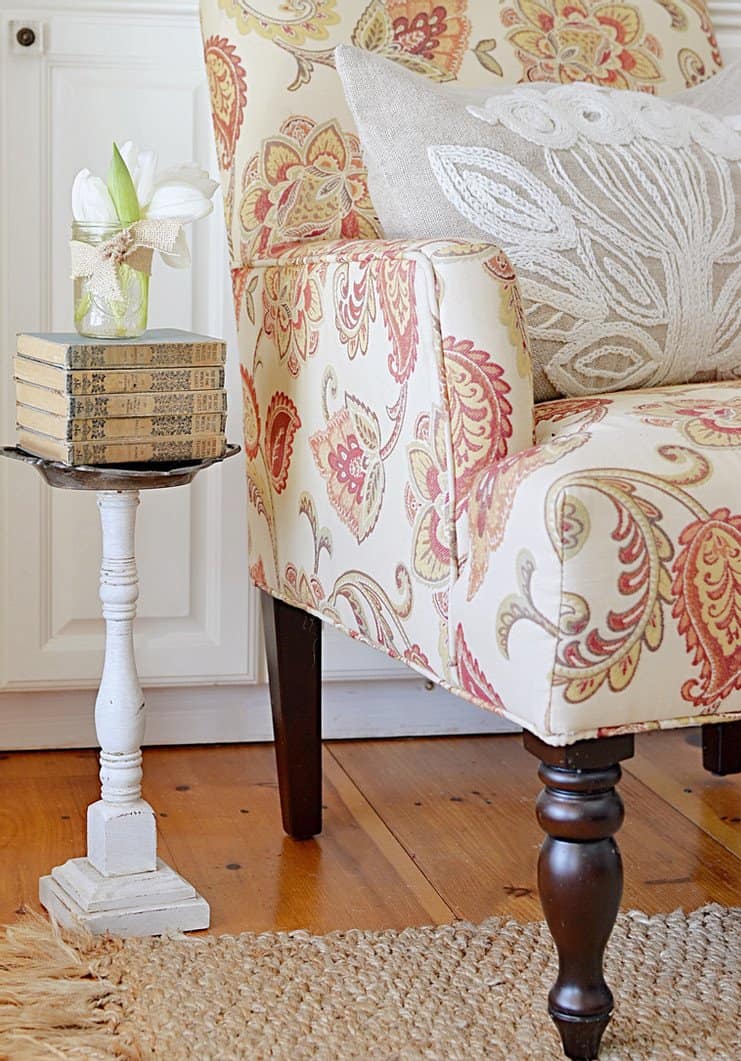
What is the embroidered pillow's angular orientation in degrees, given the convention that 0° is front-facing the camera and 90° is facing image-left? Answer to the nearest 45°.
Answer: approximately 0°

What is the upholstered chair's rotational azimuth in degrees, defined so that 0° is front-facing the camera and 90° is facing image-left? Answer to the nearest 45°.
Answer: approximately 315°

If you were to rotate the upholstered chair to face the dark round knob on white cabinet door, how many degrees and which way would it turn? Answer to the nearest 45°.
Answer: approximately 180°
